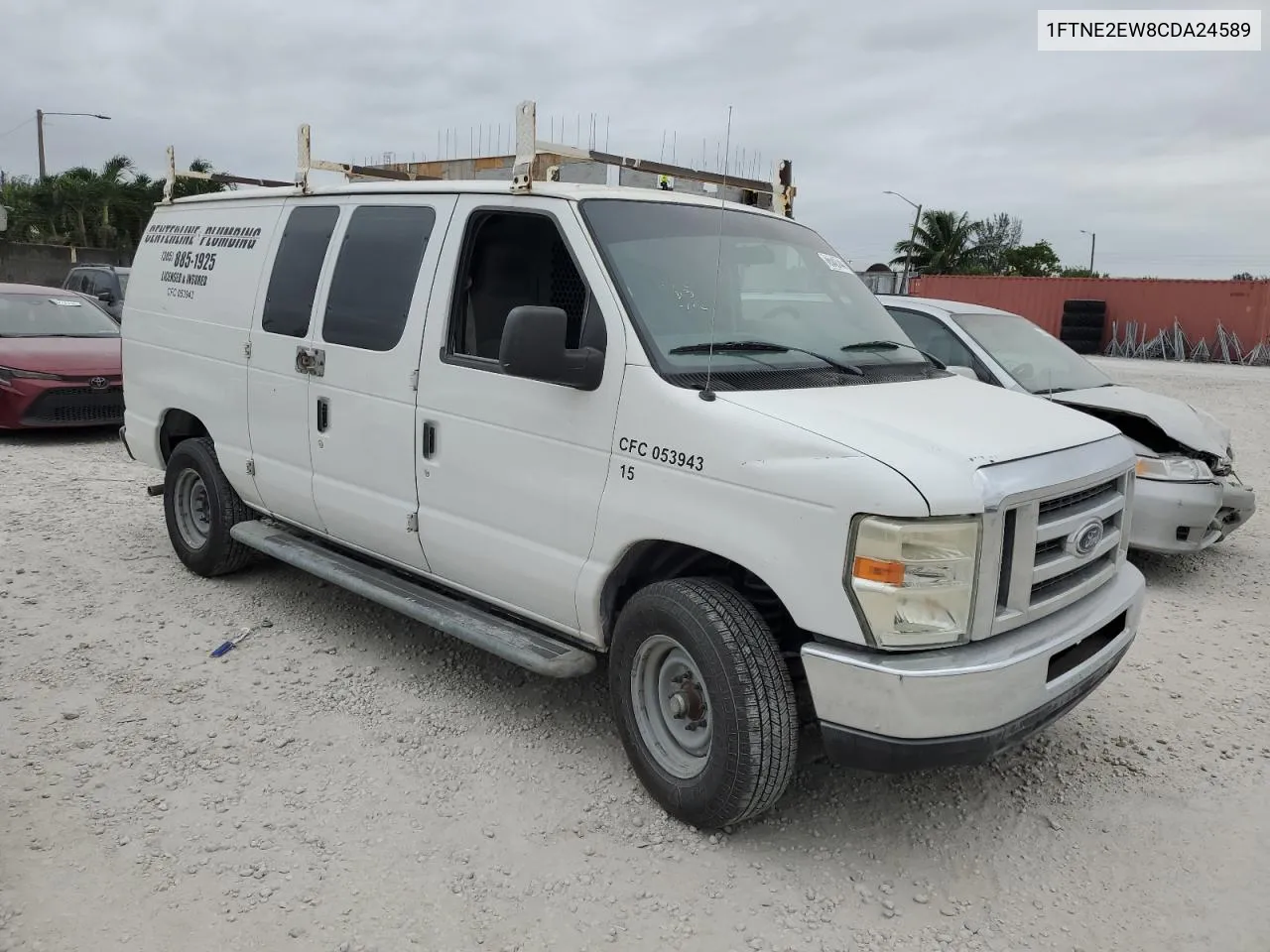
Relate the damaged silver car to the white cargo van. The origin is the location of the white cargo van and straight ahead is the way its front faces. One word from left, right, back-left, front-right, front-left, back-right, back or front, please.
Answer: left

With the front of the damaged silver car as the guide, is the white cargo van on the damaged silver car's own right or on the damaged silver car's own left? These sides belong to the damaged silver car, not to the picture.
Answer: on the damaged silver car's own right

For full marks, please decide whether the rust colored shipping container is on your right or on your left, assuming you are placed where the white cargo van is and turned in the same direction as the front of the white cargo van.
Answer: on your left

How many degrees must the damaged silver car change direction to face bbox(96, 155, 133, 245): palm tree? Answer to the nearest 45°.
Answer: approximately 180°

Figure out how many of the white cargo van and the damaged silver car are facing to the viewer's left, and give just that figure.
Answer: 0

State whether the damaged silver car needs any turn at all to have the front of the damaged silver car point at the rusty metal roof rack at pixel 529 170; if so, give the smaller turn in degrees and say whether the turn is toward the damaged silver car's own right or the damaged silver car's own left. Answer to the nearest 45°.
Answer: approximately 90° to the damaged silver car's own right

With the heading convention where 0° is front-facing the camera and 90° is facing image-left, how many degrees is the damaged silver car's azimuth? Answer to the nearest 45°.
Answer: approximately 315°

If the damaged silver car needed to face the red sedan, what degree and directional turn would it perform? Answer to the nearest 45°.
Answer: approximately 135° to its right

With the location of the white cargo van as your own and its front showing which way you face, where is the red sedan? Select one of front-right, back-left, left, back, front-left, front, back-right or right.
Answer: back
